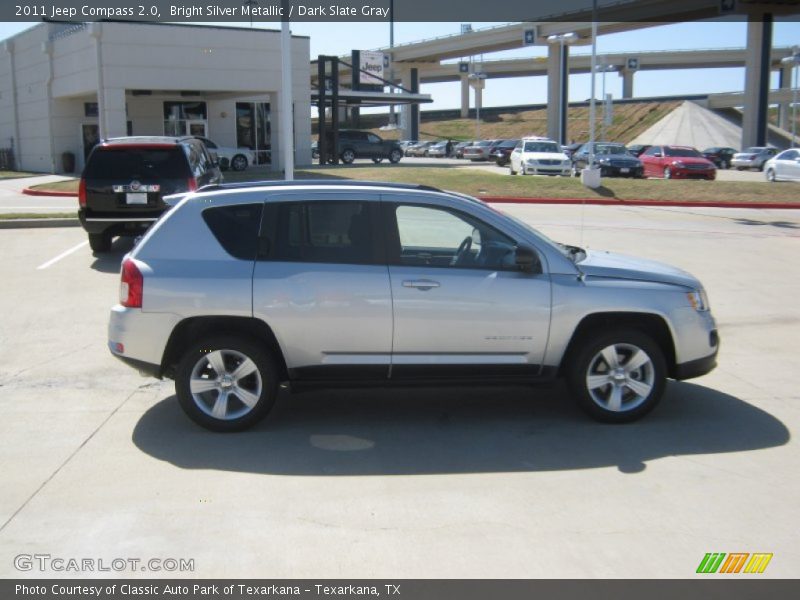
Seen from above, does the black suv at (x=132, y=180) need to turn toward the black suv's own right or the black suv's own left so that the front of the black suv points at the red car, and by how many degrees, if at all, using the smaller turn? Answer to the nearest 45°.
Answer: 0° — it already faces it

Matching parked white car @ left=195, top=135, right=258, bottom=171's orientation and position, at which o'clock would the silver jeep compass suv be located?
The silver jeep compass suv is roughly at 3 o'clock from the parked white car.

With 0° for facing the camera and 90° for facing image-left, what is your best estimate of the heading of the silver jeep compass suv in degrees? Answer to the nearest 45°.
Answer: approximately 270°

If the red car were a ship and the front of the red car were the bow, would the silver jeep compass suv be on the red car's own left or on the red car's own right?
on the red car's own right

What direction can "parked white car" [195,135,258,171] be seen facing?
to the viewer's right

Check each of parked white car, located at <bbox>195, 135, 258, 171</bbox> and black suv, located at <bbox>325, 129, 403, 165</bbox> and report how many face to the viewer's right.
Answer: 2

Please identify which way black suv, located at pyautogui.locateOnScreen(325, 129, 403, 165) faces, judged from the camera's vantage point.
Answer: facing to the right of the viewer

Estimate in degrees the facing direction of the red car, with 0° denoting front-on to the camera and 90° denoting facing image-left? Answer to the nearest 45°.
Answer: approximately 315°

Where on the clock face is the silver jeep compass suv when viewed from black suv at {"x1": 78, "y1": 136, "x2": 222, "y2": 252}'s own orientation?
The silver jeep compass suv is roughly at 4 o'clock from the black suv.

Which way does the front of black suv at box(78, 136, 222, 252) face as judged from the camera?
facing away from the viewer and to the right of the viewer
